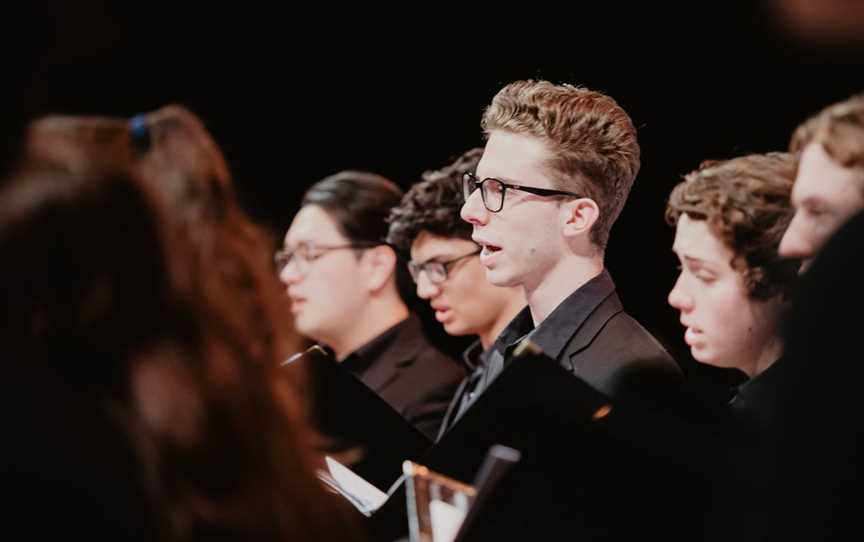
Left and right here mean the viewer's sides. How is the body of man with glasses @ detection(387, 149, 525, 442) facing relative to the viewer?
facing the viewer and to the left of the viewer

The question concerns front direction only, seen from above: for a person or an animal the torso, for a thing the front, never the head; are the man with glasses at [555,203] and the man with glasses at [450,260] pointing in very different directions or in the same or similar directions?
same or similar directions

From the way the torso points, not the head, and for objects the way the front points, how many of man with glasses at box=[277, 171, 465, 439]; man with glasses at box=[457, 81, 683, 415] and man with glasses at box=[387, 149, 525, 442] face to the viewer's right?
0

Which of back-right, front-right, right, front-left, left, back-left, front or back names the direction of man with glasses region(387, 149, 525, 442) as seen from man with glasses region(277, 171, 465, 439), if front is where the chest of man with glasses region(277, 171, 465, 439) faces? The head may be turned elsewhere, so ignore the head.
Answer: back-left

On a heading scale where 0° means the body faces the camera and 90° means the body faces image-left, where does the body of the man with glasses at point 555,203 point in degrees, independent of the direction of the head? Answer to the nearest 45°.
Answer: approximately 45°

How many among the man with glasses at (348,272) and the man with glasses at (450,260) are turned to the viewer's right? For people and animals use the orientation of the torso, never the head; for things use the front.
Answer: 0

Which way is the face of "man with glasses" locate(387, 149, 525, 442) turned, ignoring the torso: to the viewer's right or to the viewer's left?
to the viewer's left

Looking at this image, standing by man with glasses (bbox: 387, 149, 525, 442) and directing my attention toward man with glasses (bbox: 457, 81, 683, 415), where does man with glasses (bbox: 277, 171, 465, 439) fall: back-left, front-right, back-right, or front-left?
back-right

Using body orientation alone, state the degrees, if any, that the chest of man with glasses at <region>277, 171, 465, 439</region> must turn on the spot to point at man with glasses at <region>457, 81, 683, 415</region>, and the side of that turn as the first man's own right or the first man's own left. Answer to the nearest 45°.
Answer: approximately 135° to the first man's own left

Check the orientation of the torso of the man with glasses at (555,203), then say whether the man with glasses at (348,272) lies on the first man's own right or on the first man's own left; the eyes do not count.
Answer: on the first man's own right

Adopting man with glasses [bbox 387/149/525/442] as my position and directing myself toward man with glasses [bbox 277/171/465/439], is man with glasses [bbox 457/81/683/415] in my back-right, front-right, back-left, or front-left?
back-left

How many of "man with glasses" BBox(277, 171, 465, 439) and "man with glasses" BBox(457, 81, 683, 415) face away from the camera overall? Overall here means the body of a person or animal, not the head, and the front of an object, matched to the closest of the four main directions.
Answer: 0

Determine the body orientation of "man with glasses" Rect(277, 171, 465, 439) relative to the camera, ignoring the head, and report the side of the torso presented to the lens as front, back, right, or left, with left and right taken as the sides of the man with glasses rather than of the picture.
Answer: left
